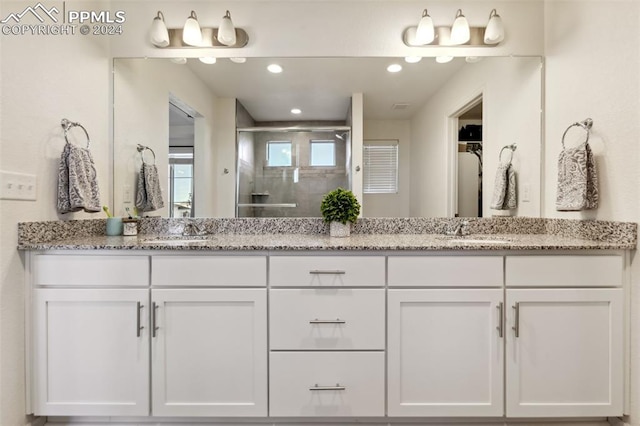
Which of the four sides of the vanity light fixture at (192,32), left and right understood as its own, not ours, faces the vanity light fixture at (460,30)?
left

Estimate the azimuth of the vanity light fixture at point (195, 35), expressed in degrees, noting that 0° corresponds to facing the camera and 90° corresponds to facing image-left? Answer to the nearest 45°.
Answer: approximately 0°

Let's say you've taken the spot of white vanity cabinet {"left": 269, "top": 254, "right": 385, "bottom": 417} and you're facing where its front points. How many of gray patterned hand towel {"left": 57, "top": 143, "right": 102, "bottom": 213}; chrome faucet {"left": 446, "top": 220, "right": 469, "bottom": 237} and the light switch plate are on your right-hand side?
2
